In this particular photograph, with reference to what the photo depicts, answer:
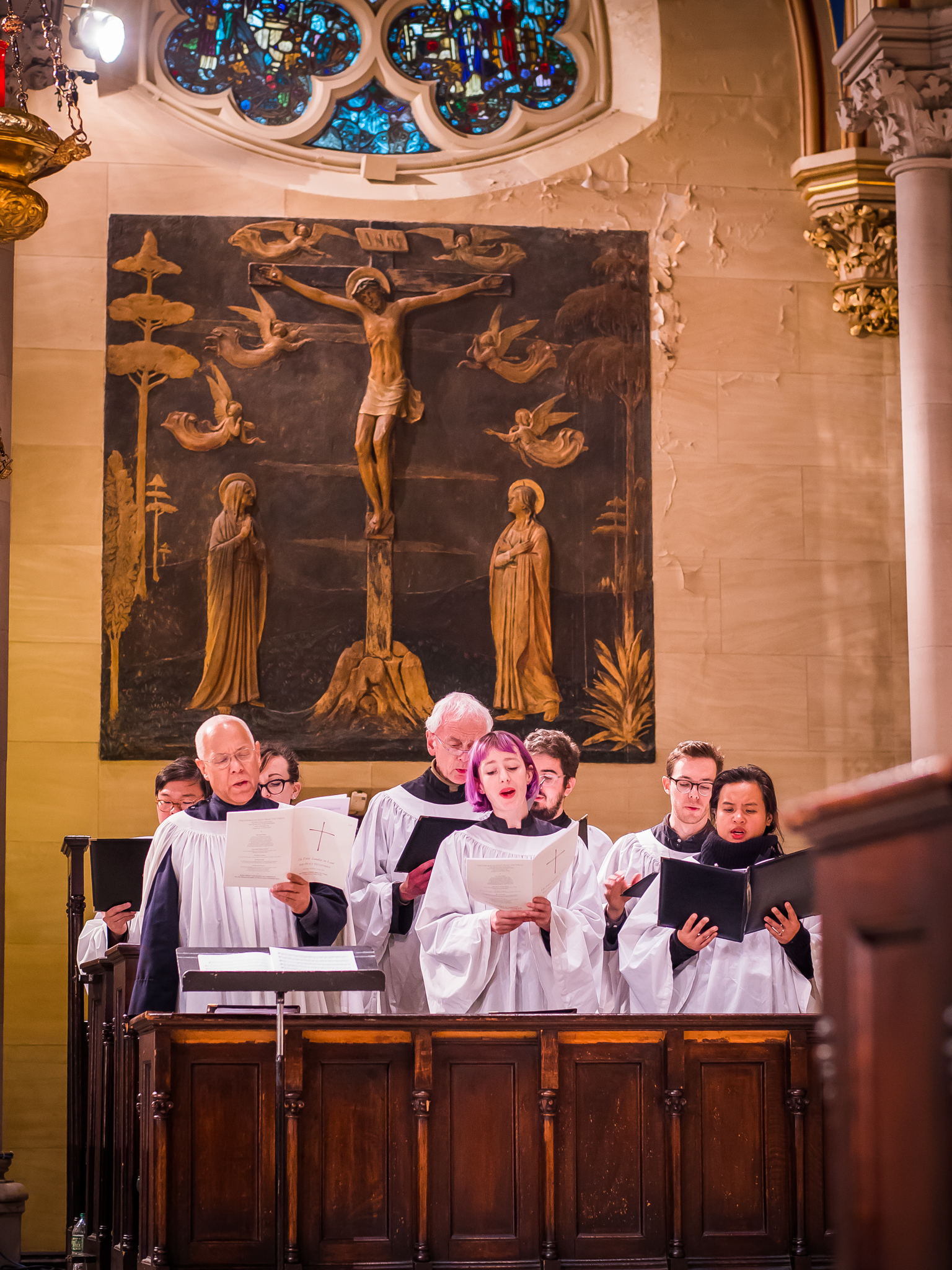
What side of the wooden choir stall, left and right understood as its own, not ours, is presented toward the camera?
front

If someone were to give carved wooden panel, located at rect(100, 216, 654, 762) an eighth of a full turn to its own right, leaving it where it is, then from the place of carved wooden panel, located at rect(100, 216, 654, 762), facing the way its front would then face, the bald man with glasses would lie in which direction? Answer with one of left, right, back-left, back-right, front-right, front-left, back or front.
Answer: front-left

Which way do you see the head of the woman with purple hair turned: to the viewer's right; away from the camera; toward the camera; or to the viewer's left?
toward the camera

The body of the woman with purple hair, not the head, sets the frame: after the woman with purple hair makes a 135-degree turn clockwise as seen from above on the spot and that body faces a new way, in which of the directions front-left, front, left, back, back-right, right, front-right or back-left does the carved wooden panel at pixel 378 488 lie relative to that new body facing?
front-right

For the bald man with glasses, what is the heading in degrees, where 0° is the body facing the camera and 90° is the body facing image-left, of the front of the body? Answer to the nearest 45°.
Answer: approximately 315°

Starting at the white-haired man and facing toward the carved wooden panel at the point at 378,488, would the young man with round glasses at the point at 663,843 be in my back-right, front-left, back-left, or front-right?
back-right

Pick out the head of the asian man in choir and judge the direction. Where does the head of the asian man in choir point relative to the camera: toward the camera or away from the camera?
toward the camera

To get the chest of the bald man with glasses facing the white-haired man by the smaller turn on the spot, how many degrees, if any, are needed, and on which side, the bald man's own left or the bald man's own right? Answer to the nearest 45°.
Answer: approximately 90° to the bald man's own left

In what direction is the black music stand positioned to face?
toward the camera

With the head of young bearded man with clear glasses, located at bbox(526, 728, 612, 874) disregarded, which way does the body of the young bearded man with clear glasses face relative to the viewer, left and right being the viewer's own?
facing the viewer and to the left of the viewer

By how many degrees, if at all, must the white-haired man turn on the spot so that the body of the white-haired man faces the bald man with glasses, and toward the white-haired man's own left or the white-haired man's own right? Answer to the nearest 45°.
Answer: approximately 90° to the white-haired man's own right

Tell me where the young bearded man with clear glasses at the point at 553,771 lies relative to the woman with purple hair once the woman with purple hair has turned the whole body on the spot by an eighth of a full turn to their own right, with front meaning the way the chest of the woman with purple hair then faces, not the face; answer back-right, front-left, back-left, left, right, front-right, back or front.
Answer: back-right

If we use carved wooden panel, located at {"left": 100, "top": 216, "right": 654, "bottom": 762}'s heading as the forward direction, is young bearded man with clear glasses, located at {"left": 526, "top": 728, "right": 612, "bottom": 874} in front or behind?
in front
